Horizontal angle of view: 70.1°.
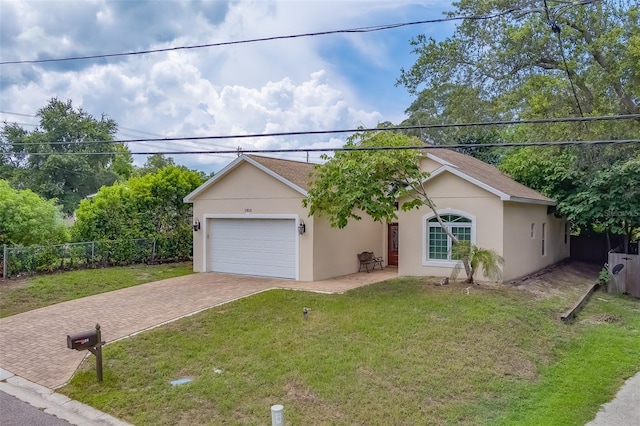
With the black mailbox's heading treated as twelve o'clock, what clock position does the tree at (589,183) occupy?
The tree is roughly at 7 o'clock from the black mailbox.

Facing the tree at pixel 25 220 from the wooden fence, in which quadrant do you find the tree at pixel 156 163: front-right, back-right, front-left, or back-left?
front-right

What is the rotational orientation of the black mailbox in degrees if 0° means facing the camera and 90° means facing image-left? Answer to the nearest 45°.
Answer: approximately 45°

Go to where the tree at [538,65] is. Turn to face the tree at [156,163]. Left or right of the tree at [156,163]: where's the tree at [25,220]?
left

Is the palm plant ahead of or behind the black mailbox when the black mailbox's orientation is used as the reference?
behind
